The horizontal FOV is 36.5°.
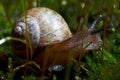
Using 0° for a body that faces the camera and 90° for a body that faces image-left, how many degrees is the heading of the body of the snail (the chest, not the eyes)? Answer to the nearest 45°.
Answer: approximately 270°
